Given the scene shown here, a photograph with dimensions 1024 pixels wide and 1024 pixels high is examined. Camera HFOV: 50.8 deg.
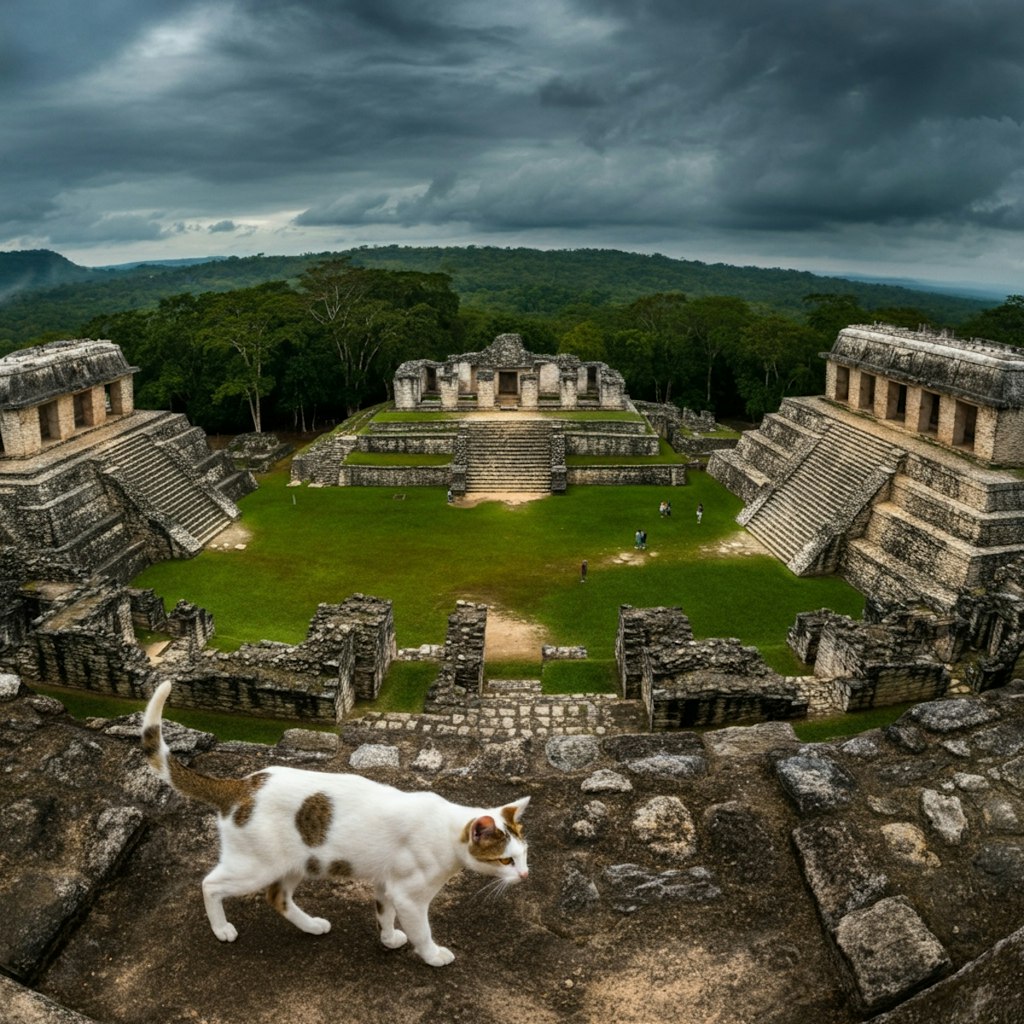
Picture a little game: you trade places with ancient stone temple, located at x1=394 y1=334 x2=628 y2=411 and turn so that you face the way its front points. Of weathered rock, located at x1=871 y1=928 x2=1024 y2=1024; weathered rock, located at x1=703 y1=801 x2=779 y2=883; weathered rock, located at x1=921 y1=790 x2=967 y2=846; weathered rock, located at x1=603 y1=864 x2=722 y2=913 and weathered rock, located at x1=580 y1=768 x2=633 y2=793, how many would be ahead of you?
5

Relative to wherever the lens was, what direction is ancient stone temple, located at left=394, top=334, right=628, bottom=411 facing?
facing the viewer

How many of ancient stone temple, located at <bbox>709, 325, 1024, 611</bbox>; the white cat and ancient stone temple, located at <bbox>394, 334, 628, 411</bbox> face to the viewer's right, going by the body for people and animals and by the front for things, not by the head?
1

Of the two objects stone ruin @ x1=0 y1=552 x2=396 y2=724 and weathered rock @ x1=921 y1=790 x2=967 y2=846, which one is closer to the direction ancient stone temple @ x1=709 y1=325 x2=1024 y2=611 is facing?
the stone ruin

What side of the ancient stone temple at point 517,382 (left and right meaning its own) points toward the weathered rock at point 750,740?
front

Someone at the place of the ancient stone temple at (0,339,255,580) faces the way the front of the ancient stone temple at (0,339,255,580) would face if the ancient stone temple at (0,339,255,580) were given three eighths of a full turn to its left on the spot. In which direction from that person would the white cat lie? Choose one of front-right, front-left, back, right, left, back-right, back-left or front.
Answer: back

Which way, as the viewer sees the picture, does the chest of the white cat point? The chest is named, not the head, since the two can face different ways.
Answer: to the viewer's right

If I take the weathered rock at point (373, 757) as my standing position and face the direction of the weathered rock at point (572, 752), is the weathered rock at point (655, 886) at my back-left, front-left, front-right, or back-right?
front-right

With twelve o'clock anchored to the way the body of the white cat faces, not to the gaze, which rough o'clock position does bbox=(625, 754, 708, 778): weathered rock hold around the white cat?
The weathered rock is roughly at 11 o'clock from the white cat.

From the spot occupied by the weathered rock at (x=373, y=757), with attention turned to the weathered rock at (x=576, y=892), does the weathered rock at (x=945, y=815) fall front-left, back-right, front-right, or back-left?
front-left

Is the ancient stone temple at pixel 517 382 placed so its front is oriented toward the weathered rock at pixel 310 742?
yes

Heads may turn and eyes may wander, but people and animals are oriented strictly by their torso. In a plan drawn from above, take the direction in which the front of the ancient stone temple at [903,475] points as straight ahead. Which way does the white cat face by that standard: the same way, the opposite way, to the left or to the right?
the opposite way

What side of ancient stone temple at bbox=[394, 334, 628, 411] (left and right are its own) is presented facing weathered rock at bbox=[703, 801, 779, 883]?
front

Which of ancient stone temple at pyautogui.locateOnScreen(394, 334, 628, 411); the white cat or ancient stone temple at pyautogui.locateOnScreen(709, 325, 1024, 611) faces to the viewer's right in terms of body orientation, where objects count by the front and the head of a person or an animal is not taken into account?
the white cat

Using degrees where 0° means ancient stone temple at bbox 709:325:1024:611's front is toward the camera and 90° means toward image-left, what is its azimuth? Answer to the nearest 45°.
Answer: approximately 45°
